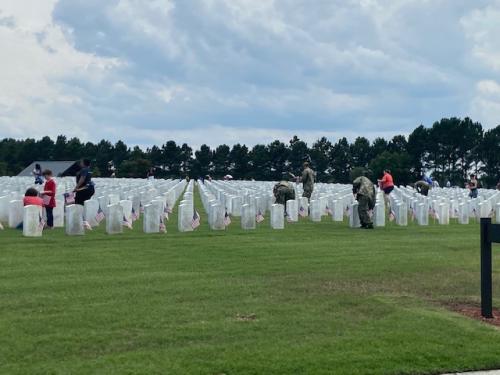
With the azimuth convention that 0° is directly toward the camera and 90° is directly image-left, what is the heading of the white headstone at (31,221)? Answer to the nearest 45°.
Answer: approximately 0°

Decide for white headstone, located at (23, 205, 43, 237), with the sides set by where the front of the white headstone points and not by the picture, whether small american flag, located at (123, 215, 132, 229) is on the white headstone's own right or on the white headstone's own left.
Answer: on the white headstone's own left

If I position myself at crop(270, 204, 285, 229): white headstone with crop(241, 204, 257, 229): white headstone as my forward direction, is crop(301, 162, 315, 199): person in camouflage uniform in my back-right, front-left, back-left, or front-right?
back-right

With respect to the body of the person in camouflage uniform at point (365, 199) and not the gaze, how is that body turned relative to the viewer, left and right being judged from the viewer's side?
facing to the left of the viewer

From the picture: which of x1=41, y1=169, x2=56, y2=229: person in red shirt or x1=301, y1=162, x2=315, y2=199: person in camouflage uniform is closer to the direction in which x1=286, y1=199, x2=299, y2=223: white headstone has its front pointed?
the person in red shirt

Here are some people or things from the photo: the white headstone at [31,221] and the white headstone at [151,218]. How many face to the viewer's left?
0

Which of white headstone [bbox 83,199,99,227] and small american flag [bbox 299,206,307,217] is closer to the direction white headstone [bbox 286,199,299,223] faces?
the white headstone
